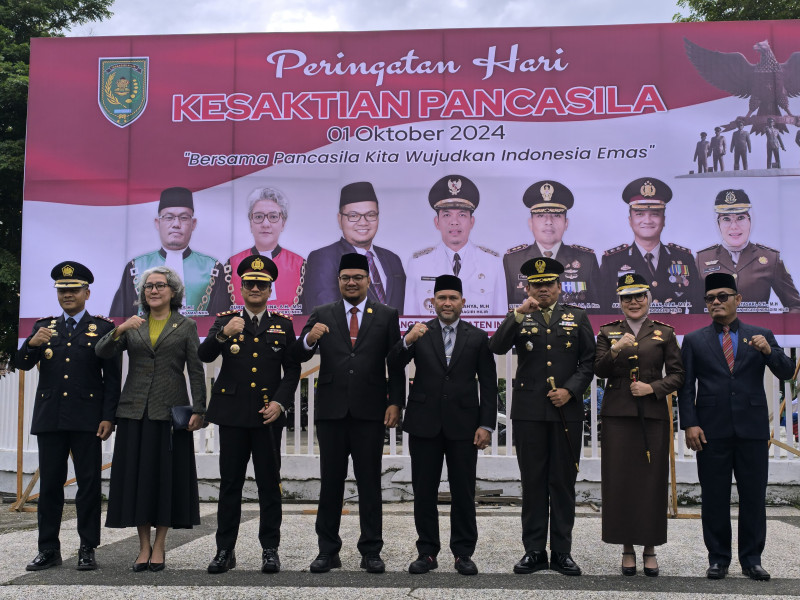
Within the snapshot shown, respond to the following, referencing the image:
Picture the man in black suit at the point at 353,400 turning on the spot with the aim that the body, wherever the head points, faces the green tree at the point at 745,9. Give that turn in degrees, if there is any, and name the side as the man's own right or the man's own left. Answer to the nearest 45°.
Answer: approximately 135° to the man's own left

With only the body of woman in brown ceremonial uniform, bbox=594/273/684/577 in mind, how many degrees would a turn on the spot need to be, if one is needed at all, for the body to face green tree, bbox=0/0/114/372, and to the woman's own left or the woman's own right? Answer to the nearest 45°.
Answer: approximately 135° to the woman's own right

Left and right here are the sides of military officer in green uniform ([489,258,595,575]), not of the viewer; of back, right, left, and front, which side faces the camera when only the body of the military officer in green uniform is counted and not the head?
front

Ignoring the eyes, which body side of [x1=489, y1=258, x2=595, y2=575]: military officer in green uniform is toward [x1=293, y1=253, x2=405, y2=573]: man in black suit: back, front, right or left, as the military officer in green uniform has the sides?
right

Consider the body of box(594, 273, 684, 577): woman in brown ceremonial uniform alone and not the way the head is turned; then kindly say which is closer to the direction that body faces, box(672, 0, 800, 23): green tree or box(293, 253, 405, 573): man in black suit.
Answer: the man in black suit

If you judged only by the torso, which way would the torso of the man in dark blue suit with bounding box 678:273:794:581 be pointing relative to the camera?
toward the camera

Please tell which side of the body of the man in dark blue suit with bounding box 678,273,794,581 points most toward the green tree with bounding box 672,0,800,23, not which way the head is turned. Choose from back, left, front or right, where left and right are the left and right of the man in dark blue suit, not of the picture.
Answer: back

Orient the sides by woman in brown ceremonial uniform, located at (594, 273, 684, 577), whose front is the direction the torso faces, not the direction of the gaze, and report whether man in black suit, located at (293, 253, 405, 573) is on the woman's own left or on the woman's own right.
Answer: on the woman's own right

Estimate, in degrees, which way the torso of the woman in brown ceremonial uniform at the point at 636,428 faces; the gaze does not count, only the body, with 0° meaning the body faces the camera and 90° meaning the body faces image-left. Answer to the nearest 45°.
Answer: approximately 0°

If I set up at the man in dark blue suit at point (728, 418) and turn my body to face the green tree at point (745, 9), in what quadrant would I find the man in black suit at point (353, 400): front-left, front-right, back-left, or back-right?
back-left

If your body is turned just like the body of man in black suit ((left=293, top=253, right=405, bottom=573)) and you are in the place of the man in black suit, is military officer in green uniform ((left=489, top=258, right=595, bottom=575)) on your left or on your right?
on your left

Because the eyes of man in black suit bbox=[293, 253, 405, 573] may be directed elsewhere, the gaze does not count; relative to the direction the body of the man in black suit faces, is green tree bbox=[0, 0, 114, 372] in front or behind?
behind

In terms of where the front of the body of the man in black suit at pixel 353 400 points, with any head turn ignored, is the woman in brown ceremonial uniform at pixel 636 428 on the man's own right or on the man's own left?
on the man's own left
